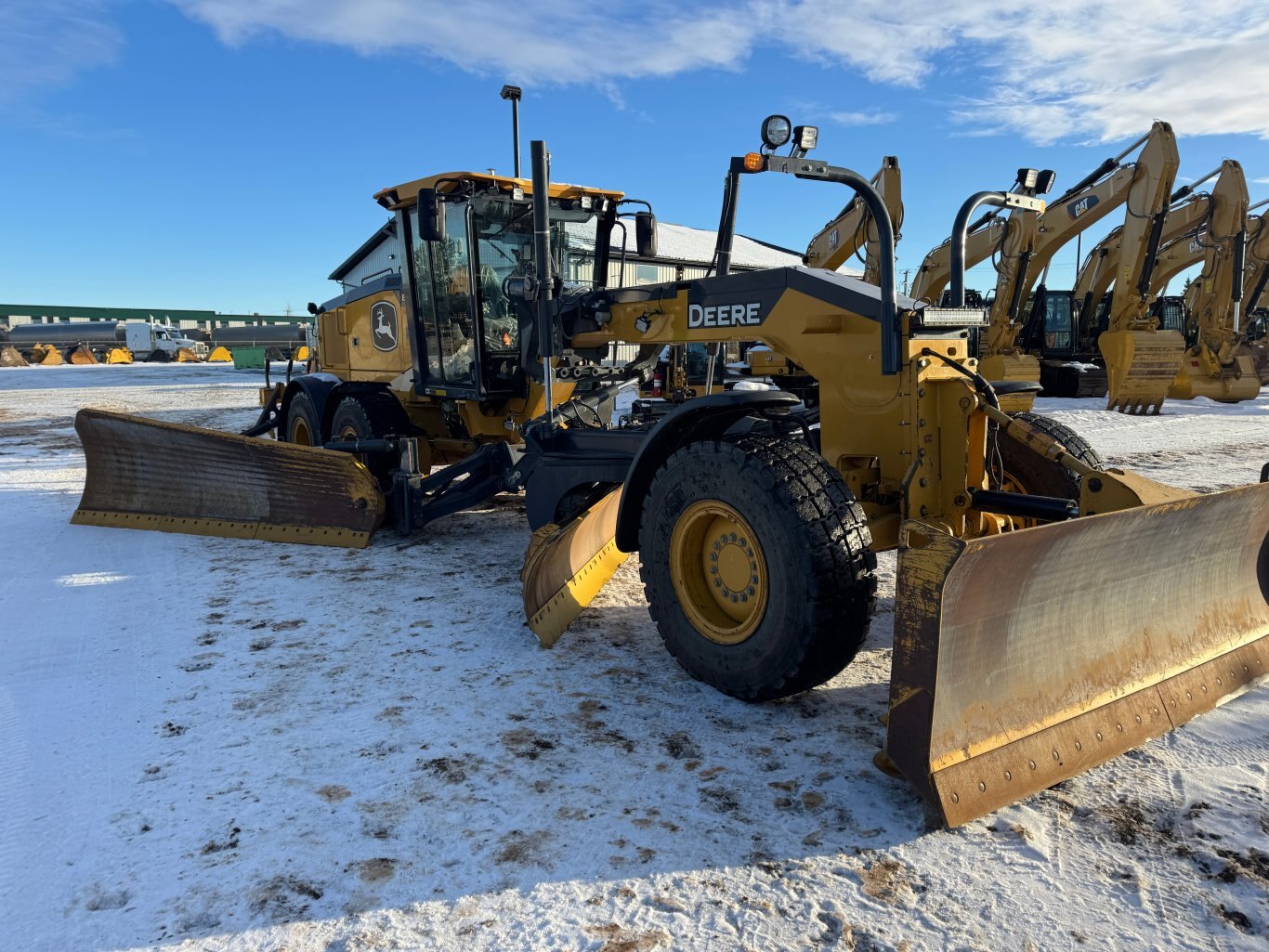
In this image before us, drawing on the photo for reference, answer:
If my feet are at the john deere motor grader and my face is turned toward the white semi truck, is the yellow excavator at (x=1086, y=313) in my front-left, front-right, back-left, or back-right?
front-right

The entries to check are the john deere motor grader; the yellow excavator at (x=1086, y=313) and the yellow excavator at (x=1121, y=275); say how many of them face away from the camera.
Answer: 0

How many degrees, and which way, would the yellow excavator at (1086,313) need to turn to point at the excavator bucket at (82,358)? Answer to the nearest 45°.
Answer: approximately 135° to its right

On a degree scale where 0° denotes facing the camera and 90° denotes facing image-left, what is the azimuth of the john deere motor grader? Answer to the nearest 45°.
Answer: approximately 315°

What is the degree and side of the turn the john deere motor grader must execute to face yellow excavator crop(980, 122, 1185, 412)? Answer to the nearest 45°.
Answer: approximately 90° to its left

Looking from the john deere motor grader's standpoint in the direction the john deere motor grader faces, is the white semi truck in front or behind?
behind

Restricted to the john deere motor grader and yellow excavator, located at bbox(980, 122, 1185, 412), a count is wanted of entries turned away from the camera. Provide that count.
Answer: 0

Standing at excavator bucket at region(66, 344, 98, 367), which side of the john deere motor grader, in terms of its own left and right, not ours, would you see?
back

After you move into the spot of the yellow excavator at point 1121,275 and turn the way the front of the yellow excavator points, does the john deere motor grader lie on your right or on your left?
on your right

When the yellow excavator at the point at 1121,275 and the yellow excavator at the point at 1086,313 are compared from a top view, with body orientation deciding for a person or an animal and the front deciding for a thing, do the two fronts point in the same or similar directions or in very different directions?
same or similar directions

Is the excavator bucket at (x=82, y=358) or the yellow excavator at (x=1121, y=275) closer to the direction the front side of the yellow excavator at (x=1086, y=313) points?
the yellow excavator

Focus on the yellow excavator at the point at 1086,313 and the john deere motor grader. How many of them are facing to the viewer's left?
0

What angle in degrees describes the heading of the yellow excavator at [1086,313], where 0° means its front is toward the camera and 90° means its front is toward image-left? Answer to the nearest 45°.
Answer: approximately 315°

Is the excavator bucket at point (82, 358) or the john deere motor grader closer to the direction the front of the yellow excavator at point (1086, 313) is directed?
the john deere motor grader
